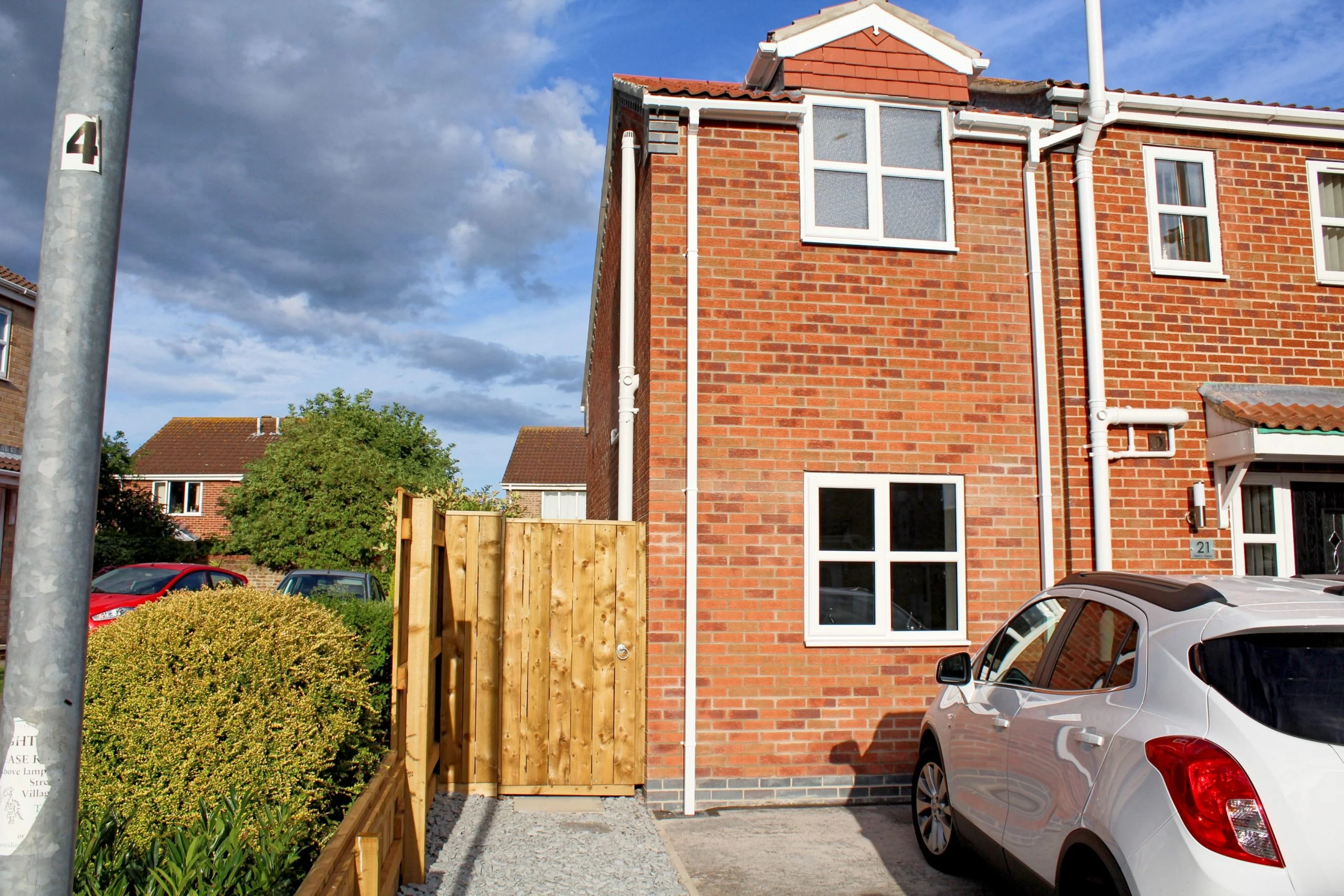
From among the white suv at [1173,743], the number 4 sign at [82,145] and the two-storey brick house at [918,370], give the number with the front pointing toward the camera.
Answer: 2

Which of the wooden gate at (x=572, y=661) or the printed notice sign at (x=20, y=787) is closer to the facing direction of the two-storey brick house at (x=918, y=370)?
the printed notice sign

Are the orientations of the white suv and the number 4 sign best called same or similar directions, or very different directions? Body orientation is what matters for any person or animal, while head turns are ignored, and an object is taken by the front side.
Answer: very different directions

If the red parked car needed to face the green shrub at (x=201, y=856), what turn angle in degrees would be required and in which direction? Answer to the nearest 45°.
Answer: approximately 45° to its left

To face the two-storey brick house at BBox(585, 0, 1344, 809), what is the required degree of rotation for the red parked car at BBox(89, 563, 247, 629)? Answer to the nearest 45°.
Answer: approximately 90° to its left

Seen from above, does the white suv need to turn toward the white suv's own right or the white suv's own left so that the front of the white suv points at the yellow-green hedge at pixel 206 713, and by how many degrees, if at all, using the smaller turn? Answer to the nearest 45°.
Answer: approximately 45° to the white suv's own left

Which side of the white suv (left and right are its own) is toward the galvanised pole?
left

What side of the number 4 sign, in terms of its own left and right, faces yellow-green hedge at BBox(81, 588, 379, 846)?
back

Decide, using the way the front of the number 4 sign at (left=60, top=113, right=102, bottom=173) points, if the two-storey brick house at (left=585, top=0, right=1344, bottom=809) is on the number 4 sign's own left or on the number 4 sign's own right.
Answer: on the number 4 sign's own left

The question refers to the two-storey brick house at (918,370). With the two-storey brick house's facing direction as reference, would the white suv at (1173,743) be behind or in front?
in front

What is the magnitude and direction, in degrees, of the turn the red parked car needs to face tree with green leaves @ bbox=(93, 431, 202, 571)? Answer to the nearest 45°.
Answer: approximately 135° to its right

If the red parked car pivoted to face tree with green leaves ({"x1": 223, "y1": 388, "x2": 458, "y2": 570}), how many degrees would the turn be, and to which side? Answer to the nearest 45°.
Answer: approximately 135° to its right

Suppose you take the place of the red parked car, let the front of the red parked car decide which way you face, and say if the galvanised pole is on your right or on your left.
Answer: on your left

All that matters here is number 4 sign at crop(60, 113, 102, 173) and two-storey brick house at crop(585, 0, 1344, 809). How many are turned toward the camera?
2

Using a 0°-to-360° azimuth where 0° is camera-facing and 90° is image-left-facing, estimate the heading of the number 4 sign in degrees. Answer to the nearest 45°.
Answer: approximately 0°
